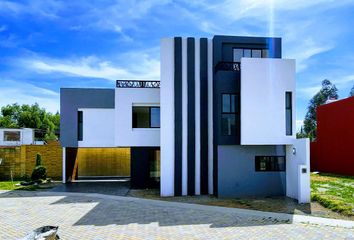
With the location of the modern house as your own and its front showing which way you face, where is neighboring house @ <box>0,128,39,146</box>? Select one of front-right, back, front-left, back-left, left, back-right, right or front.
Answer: back-right

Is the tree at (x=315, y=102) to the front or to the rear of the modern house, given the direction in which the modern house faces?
to the rear

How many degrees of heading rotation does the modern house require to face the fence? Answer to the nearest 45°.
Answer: approximately 135° to its right

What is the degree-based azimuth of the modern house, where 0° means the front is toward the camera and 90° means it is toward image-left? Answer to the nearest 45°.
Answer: approximately 0°
